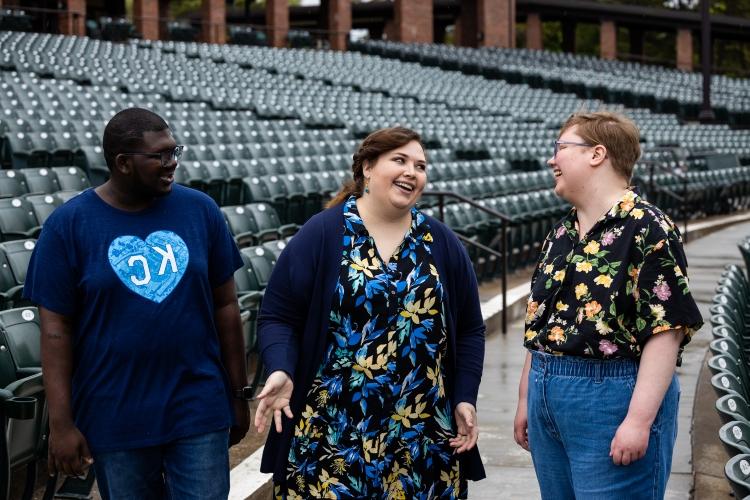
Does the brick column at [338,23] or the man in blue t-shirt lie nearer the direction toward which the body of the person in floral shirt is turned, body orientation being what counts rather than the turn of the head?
the man in blue t-shirt

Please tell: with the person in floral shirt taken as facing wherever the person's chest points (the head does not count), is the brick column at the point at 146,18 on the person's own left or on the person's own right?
on the person's own right

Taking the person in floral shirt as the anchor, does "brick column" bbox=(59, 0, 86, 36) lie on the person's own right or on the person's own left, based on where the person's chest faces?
on the person's own right

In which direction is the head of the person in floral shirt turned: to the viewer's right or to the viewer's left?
to the viewer's left

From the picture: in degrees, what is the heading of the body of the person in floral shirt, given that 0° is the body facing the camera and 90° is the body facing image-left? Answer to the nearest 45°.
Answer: approximately 45°

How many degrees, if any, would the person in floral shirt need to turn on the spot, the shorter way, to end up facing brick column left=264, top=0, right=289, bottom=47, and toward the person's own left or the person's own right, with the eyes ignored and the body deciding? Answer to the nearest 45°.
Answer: approximately 135° to the person's own right

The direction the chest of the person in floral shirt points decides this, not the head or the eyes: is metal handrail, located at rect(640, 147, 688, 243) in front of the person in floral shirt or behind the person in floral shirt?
behind

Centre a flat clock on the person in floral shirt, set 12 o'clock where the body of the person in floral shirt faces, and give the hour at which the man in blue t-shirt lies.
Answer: The man in blue t-shirt is roughly at 1 o'clock from the person in floral shirt.
